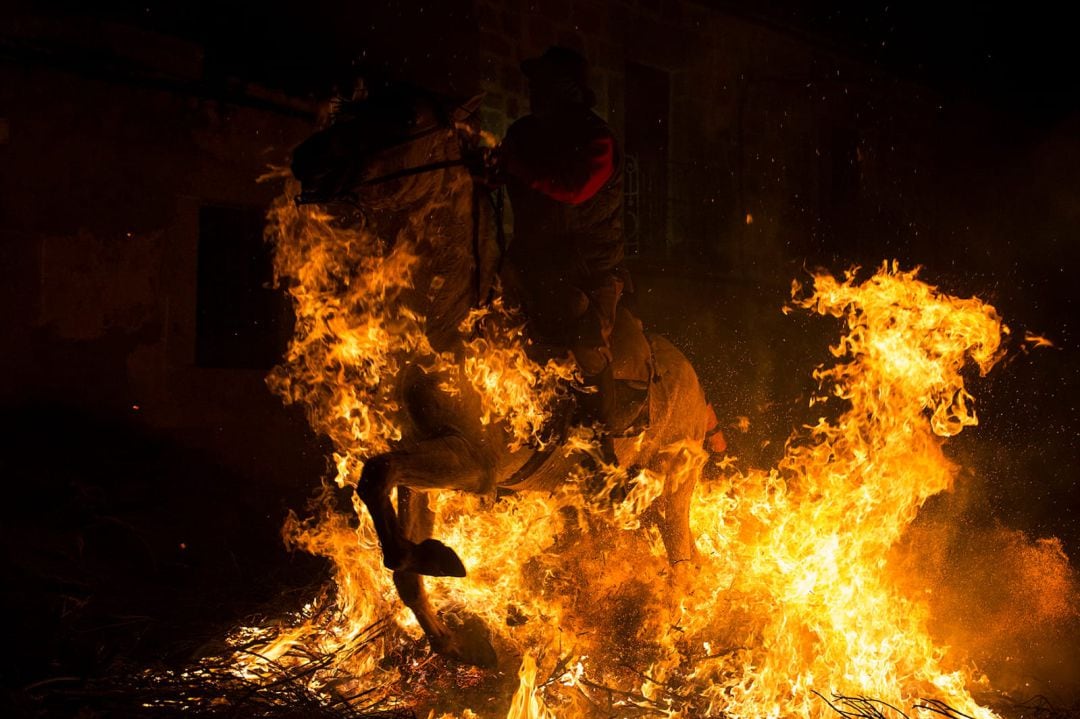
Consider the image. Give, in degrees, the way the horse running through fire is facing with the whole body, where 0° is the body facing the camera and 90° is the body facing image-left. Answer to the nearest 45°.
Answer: approximately 90°
